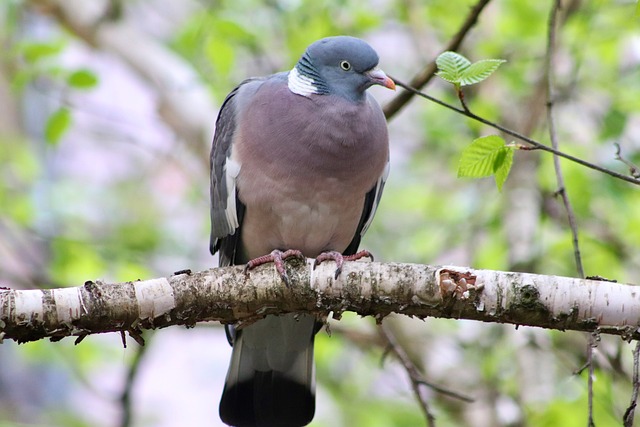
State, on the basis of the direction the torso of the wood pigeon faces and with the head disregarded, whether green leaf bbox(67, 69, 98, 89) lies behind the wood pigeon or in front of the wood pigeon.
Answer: behind

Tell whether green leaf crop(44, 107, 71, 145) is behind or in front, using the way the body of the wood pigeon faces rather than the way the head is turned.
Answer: behind

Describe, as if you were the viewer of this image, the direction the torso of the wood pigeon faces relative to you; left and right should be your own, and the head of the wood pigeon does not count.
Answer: facing the viewer and to the right of the viewer

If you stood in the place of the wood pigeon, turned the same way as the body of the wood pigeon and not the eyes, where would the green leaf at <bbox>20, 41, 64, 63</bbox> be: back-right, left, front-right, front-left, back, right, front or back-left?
back-right
